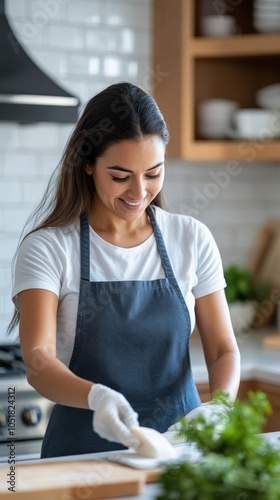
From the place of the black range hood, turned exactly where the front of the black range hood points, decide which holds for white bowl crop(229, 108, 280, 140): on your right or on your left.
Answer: on your left

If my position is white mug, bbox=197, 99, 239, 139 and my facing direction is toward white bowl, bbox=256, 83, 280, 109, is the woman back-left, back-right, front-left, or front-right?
back-right

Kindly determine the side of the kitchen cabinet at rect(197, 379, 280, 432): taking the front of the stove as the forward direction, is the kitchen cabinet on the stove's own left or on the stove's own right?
on the stove's own left

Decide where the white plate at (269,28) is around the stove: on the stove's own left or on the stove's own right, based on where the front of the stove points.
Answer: on the stove's own left

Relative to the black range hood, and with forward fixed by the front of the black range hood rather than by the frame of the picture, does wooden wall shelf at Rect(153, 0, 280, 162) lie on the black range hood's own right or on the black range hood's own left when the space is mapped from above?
on the black range hood's own left

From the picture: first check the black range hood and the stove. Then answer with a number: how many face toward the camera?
2

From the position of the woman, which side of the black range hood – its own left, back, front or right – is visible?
front

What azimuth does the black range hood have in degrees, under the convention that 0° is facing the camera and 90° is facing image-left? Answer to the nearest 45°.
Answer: approximately 0°

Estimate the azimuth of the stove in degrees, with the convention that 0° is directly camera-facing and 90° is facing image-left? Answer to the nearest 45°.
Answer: approximately 0°

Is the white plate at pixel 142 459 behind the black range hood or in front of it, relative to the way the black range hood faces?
in front
